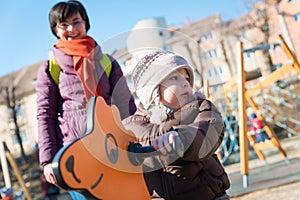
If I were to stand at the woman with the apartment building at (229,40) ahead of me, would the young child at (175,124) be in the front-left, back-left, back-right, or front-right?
back-right

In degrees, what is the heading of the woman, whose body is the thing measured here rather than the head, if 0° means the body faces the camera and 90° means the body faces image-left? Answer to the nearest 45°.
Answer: approximately 0°

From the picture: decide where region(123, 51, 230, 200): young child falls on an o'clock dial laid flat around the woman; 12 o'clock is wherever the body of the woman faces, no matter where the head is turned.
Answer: The young child is roughly at 11 o'clock from the woman.

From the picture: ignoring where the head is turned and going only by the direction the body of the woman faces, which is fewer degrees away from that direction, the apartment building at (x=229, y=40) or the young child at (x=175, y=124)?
the young child

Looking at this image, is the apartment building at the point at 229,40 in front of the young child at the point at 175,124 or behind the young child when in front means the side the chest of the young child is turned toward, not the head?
behind

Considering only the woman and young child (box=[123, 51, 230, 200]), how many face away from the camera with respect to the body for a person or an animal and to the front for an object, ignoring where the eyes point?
0

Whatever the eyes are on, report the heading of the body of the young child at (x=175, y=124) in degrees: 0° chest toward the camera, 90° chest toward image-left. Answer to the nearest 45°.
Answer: approximately 45°

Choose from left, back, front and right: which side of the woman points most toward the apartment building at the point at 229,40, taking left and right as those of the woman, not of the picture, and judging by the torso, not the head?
back
